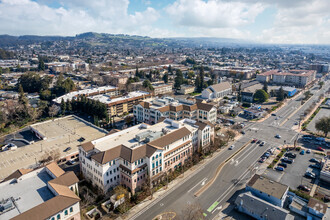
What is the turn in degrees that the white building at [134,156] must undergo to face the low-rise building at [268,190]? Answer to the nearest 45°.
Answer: approximately 45° to its left

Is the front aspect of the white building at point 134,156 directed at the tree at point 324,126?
no

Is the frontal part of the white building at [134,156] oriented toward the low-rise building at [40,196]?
no

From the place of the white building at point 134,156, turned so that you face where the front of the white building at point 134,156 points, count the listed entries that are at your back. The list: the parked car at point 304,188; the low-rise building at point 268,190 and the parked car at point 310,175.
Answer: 0

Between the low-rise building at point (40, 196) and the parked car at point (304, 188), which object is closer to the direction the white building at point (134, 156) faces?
the parked car

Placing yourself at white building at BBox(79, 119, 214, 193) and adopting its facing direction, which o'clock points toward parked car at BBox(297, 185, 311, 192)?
The parked car is roughly at 11 o'clock from the white building.

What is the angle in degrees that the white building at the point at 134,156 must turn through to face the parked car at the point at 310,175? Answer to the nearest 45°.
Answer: approximately 45° to its left

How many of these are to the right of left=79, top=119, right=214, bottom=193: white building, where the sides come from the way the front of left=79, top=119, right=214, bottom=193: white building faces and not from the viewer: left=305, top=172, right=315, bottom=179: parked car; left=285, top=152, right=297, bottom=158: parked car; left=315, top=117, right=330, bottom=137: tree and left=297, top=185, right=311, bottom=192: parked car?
0

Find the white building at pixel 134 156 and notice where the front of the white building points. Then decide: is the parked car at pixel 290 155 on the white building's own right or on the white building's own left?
on the white building's own left

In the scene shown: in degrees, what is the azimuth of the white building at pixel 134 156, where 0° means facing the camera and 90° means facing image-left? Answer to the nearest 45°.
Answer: approximately 315°
